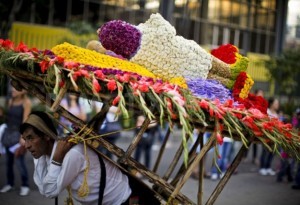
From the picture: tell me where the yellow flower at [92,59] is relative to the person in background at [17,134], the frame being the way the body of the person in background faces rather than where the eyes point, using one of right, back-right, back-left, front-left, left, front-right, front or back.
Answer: front-left

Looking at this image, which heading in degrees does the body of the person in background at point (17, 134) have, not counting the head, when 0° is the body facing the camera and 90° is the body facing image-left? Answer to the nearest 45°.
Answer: approximately 45°

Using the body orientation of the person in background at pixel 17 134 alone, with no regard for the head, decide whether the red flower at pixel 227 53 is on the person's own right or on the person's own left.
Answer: on the person's own left

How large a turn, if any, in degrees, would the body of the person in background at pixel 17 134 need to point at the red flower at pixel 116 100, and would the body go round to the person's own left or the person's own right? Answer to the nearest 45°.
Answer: approximately 45° to the person's own left

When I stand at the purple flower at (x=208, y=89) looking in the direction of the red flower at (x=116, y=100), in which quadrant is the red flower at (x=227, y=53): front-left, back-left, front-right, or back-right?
back-right

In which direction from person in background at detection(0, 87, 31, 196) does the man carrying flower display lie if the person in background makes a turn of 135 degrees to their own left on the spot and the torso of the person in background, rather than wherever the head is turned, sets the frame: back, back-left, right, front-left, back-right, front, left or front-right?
right
